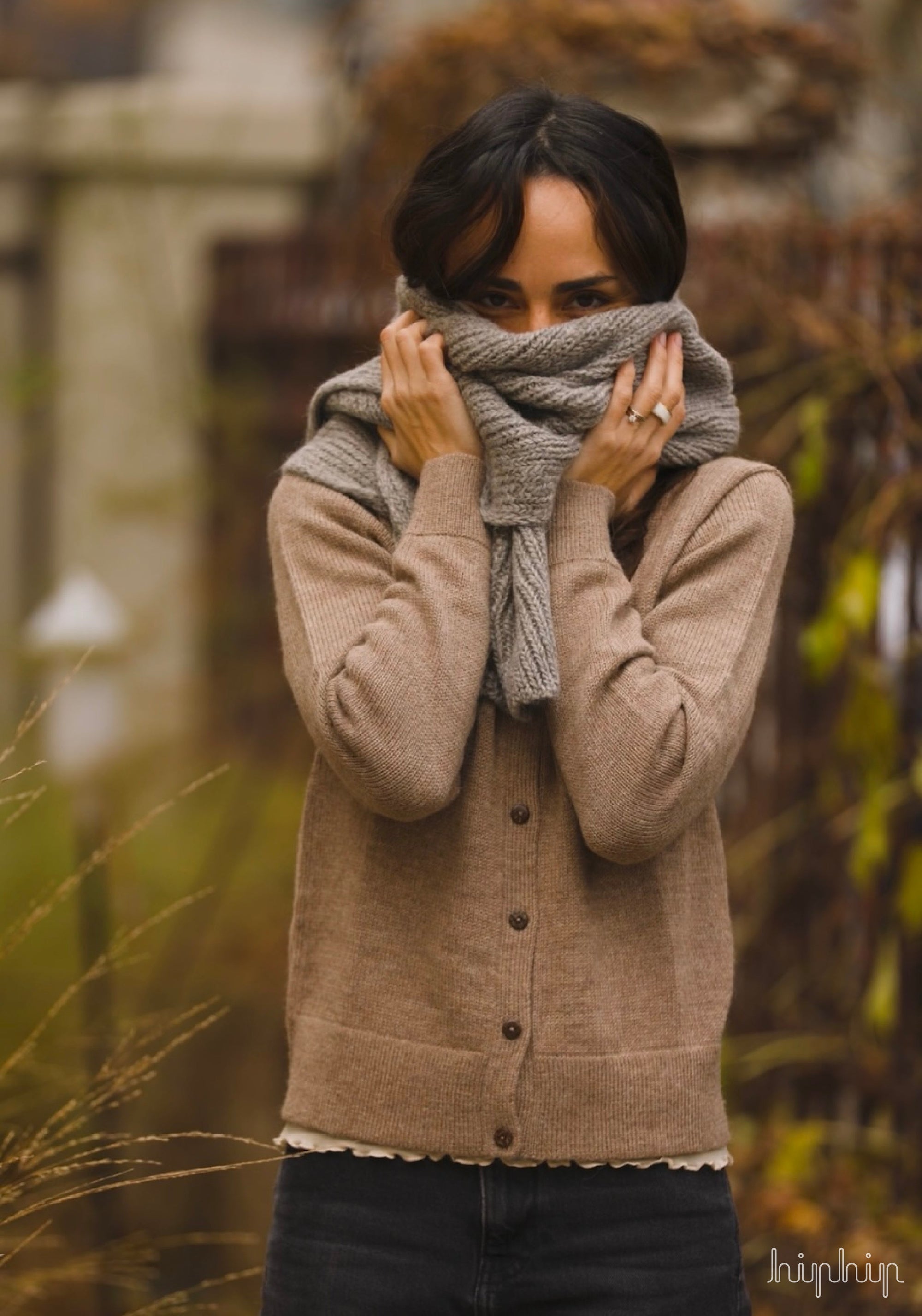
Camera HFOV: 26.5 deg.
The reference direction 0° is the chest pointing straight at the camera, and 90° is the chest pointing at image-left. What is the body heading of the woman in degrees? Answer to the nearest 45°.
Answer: approximately 0°

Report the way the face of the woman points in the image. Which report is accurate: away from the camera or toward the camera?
toward the camera

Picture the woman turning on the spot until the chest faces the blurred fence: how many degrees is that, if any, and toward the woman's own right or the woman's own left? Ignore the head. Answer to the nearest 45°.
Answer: approximately 180°
